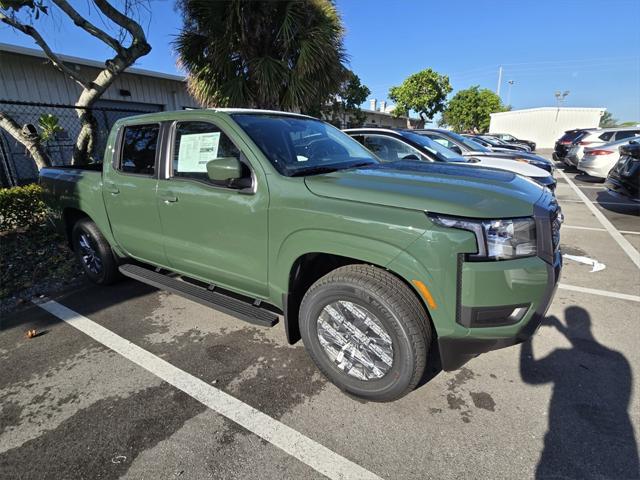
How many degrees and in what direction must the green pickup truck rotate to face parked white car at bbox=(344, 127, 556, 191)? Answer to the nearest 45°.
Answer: approximately 90° to its left

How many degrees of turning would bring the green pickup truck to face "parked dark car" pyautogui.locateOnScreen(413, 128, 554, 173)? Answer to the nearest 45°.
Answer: approximately 90° to its left

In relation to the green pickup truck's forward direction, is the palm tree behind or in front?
behind

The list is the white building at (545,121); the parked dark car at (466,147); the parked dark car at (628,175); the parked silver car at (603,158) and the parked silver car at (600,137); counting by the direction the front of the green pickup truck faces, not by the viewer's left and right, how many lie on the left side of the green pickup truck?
5

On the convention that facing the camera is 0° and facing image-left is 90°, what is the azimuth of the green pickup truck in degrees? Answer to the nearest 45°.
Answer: approximately 315°

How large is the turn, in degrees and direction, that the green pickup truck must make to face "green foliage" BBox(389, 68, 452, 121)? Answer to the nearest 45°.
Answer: approximately 135° to its left

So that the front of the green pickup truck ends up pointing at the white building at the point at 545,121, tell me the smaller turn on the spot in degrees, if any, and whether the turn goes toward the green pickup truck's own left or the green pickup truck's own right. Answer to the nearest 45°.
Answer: approximately 90° to the green pickup truck's own left

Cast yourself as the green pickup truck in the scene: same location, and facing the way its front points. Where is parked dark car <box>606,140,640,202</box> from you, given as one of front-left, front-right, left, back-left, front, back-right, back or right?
left

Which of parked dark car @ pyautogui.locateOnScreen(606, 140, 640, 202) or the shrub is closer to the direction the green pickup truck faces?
the parked dark car

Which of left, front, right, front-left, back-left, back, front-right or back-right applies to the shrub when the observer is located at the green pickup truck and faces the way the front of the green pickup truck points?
back

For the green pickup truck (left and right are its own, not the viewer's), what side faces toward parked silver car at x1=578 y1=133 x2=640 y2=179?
left

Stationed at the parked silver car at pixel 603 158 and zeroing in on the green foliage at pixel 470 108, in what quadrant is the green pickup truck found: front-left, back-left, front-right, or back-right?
back-left
